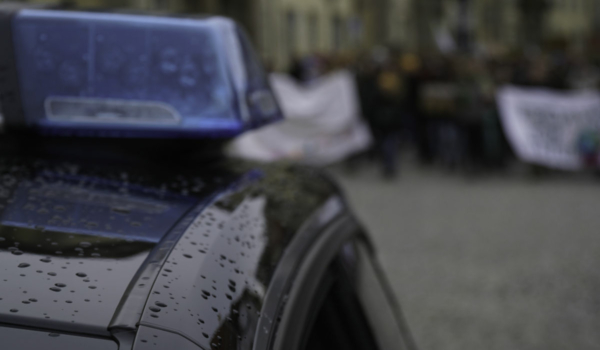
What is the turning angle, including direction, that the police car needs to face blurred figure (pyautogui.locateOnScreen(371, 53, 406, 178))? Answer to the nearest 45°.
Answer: approximately 45° to its left

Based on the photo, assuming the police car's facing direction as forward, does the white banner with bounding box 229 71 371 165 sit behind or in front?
in front

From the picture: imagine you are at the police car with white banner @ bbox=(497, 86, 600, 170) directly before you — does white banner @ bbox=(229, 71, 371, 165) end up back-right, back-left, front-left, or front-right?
front-left

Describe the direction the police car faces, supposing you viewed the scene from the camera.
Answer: facing away from the viewer and to the right of the viewer

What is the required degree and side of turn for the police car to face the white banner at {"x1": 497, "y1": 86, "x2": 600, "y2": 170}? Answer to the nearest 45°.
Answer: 0° — it already faces it
